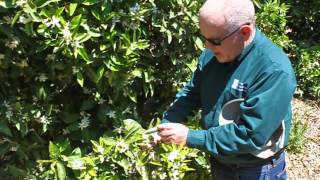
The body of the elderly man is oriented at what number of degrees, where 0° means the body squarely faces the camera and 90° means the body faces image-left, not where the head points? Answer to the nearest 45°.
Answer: approximately 45°
